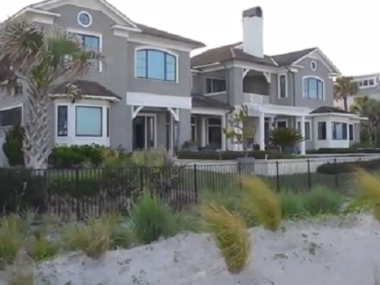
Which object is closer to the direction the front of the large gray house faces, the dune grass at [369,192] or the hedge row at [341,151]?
the dune grass

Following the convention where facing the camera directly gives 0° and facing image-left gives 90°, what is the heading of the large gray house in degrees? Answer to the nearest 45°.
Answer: approximately 315°

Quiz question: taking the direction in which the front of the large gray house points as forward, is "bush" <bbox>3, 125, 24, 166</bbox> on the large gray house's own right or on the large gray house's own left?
on the large gray house's own right

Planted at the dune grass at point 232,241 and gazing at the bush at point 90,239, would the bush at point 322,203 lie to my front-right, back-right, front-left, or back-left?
back-right

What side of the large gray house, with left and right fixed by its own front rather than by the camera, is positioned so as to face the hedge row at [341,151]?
left

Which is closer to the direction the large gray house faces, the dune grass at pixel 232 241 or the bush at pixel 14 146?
the dune grass

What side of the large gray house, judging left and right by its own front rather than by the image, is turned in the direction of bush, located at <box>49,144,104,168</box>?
right

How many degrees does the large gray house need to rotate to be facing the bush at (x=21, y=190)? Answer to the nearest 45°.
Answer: approximately 45° to its right

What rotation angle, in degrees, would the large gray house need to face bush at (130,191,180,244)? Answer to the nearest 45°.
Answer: approximately 45° to its right
